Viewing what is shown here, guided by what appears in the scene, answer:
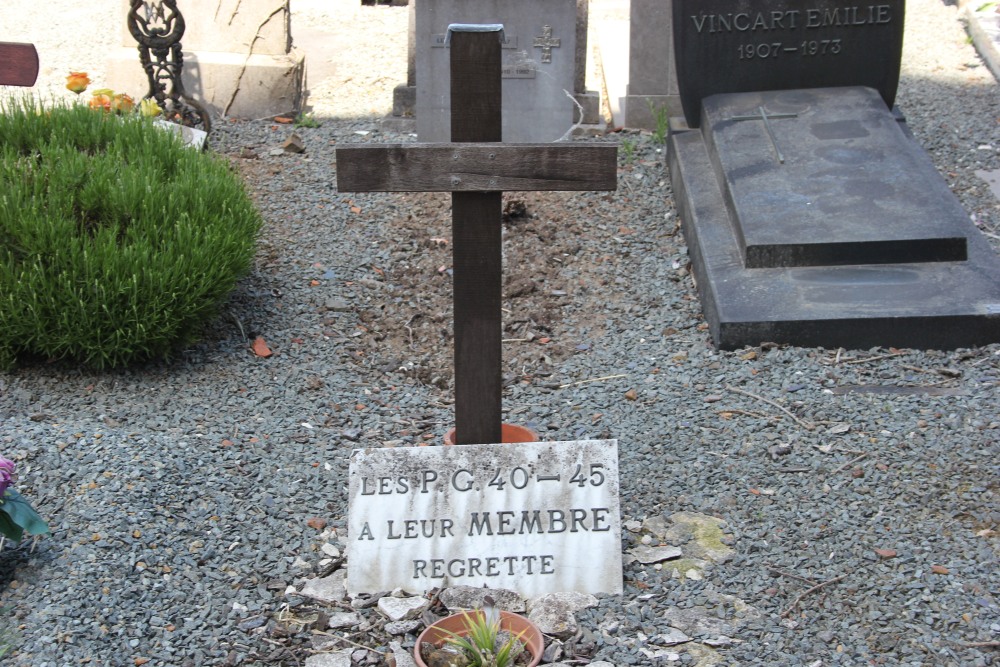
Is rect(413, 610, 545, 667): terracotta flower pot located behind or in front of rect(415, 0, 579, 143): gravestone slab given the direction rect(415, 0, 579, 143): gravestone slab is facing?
in front

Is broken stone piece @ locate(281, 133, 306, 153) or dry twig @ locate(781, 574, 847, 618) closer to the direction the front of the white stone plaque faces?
the dry twig

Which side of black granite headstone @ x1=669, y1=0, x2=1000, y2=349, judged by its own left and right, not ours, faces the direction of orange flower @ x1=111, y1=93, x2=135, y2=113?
right

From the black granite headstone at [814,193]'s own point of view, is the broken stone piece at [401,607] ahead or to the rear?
ahead

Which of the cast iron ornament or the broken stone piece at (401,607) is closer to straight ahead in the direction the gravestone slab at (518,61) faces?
the broken stone piece

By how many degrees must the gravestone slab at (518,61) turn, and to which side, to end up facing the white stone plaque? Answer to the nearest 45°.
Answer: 0° — it already faces it

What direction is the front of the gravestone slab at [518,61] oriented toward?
toward the camera

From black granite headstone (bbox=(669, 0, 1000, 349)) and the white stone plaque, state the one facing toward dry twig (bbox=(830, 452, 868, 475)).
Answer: the black granite headstone

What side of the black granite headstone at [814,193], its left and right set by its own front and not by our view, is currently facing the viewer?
front

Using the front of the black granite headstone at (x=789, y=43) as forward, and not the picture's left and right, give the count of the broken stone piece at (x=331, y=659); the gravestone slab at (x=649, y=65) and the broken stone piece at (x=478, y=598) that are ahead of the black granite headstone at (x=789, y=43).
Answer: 2

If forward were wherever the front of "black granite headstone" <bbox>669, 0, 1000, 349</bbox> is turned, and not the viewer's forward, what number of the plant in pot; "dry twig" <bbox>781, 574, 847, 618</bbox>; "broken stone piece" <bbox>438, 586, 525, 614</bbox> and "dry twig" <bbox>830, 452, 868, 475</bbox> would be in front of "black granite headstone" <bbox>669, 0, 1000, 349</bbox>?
4

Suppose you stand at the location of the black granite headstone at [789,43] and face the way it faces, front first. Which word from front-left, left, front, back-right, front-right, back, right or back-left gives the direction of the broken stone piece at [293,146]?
right

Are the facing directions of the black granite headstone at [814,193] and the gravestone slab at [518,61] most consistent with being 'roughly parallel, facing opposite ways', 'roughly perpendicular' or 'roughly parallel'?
roughly parallel

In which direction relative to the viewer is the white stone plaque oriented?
toward the camera
